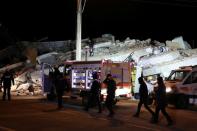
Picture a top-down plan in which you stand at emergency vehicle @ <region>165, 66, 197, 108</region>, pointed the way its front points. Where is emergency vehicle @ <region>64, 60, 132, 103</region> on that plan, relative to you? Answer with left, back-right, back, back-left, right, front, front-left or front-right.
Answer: front-right

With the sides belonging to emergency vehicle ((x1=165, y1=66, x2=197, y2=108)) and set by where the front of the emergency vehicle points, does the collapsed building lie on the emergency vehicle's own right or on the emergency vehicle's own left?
on the emergency vehicle's own right

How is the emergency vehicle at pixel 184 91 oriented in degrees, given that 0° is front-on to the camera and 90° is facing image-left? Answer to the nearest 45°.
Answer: approximately 45°

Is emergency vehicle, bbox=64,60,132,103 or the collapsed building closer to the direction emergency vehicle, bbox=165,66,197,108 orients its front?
the emergency vehicle
